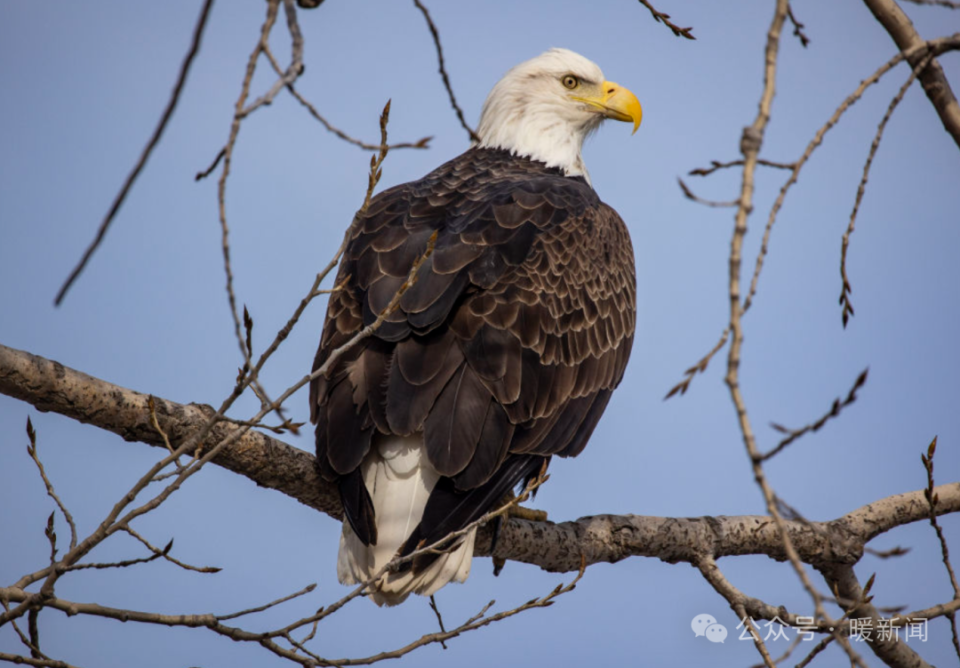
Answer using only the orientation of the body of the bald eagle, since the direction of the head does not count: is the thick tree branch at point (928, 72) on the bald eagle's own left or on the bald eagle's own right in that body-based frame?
on the bald eagle's own right

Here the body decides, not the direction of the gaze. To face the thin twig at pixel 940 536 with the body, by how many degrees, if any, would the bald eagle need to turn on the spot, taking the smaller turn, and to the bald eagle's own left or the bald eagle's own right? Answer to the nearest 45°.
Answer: approximately 45° to the bald eagle's own right

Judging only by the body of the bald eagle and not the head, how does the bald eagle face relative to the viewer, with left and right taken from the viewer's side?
facing away from the viewer and to the right of the viewer

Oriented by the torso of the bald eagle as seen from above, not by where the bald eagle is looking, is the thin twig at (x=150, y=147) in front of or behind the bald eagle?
behind
